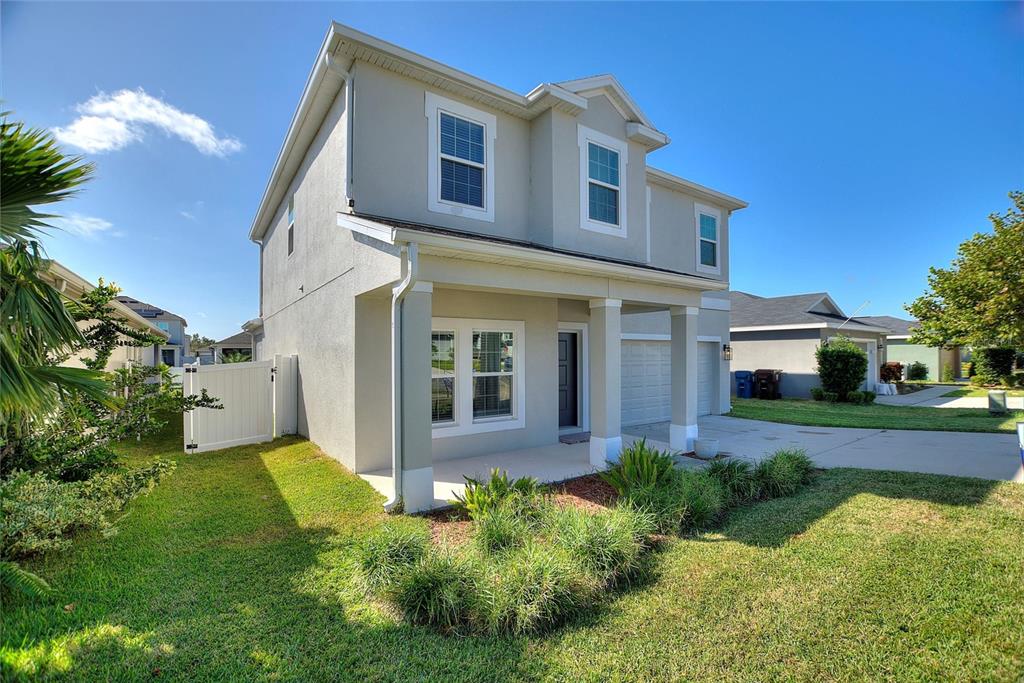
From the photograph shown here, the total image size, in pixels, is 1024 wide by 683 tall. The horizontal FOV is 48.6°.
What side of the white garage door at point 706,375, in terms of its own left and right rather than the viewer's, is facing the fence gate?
right

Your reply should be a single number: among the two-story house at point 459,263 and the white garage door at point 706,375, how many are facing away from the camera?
0

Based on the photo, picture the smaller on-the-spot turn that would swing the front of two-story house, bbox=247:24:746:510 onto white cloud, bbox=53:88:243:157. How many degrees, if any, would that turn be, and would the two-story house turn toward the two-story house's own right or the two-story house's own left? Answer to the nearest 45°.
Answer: approximately 135° to the two-story house's own right

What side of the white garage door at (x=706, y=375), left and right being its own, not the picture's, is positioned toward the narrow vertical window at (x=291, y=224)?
right

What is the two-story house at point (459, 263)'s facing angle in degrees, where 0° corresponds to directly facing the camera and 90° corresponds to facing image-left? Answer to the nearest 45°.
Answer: approximately 315°

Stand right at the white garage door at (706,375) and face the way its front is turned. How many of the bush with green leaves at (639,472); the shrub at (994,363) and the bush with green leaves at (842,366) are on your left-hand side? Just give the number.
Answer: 2

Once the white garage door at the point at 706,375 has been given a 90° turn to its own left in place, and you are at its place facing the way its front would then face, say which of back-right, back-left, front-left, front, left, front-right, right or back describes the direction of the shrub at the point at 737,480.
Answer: back-right

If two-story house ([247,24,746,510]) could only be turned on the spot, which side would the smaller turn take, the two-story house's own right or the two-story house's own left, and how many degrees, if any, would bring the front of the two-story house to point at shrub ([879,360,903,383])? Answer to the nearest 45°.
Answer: approximately 90° to the two-story house's own left

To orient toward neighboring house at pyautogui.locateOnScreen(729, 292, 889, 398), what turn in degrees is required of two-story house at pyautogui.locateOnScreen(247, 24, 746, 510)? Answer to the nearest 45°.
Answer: approximately 90° to its left

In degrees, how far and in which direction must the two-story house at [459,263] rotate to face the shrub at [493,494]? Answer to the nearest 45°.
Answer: approximately 45° to its right
